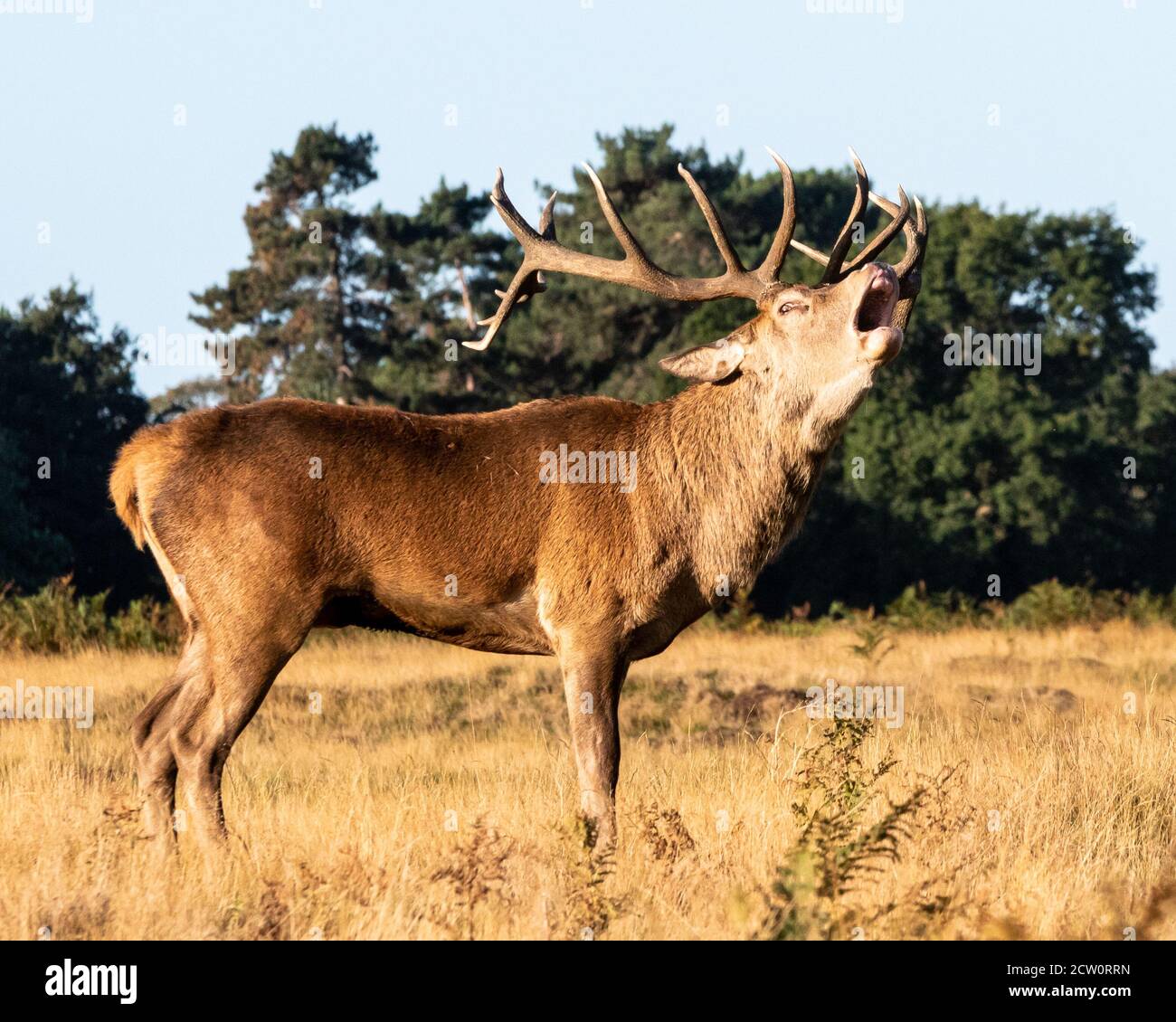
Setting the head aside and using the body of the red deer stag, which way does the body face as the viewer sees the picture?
to the viewer's right

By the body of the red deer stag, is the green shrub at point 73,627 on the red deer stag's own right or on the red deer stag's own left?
on the red deer stag's own left
